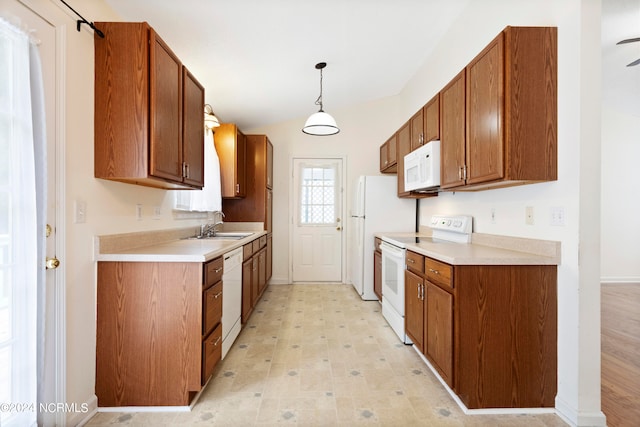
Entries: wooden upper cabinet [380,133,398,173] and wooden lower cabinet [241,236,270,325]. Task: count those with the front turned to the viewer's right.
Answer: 1

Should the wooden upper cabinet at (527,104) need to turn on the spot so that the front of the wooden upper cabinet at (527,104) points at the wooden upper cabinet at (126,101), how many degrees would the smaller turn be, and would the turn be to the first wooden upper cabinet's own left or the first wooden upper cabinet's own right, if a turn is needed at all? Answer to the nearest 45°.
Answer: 0° — it already faces it

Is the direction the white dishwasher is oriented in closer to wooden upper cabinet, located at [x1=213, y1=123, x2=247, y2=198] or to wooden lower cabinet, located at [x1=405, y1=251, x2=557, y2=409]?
the wooden lower cabinet

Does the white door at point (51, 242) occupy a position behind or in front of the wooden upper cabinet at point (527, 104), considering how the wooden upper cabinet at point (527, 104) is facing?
in front

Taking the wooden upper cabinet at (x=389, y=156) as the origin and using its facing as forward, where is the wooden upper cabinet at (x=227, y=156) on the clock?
the wooden upper cabinet at (x=227, y=156) is roughly at 11 o'clock from the wooden upper cabinet at (x=389, y=156).

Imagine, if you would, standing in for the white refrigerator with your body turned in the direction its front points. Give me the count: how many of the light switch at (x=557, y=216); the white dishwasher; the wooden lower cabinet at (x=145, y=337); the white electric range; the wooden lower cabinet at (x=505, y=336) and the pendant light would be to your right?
0

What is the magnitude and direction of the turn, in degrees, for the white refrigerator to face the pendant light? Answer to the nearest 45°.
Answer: approximately 45° to its left

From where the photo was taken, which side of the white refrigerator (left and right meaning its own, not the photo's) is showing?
left

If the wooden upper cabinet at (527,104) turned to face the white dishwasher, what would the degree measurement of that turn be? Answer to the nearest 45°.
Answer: approximately 45° to its right

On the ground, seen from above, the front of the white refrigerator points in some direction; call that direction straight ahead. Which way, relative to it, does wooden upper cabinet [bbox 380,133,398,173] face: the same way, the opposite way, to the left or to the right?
the same way

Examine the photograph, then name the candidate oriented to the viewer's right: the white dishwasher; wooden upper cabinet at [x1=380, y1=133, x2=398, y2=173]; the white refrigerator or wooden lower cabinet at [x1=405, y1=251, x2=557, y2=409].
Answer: the white dishwasher

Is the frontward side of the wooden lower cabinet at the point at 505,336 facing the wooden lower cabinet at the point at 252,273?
no

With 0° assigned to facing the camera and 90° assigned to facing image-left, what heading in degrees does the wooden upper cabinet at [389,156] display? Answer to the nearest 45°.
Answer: approximately 90°

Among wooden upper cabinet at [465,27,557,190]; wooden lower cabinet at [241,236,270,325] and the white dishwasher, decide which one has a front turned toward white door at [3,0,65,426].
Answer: the wooden upper cabinet

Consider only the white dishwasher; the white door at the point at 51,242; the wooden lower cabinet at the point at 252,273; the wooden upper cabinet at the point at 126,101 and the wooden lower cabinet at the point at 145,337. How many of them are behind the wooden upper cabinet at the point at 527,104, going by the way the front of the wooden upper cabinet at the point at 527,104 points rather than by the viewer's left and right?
0

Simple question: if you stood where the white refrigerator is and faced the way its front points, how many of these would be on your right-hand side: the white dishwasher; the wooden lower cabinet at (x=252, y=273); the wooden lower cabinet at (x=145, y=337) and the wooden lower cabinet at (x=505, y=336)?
0

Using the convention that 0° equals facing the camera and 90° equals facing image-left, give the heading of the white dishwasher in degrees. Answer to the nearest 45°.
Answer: approximately 270°

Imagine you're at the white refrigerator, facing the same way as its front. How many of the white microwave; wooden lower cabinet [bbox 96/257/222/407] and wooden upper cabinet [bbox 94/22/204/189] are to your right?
0
